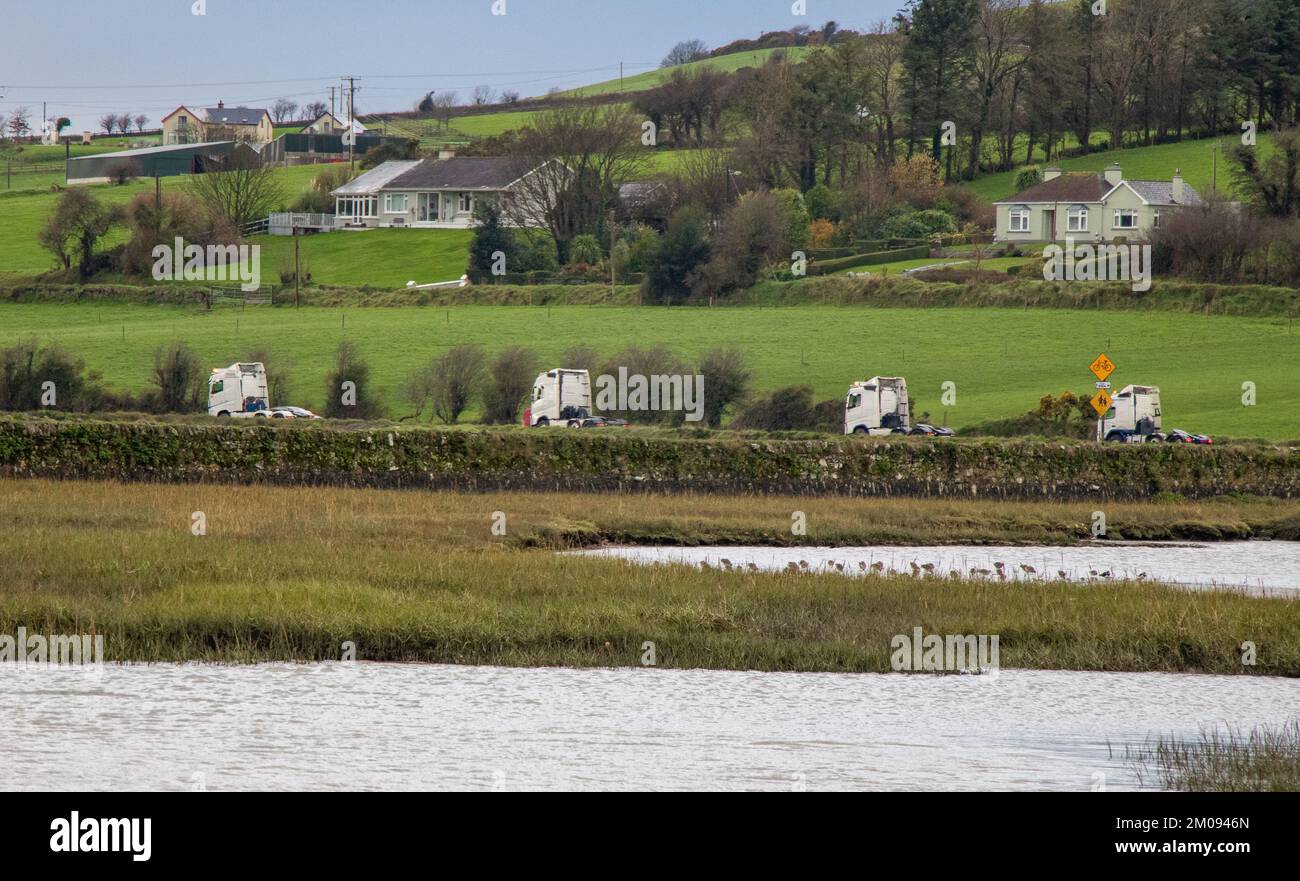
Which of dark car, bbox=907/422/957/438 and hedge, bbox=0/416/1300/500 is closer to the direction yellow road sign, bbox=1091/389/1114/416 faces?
the hedge

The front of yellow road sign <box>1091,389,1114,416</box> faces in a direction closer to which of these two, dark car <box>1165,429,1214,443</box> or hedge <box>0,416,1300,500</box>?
the hedge

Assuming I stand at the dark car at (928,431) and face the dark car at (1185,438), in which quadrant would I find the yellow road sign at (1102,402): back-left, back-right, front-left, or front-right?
front-right

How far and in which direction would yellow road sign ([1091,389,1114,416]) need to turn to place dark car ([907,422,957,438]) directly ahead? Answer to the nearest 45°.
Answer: approximately 90° to its right

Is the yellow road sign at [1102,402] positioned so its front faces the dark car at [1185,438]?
no

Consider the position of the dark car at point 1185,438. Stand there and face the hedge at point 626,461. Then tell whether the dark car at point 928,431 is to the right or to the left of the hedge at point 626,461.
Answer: right

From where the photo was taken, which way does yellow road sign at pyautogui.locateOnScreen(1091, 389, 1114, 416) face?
toward the camera
